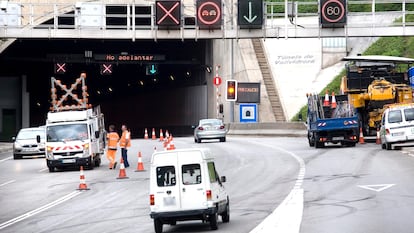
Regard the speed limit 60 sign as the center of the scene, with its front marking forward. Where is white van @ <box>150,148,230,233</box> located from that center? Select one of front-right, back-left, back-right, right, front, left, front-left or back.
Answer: front

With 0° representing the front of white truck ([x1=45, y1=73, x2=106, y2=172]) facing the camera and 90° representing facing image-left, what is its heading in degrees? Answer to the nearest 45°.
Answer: approximately 0°

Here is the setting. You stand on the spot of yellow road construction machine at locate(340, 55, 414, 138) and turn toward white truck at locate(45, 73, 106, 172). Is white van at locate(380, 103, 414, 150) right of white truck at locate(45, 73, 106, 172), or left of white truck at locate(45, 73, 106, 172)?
left

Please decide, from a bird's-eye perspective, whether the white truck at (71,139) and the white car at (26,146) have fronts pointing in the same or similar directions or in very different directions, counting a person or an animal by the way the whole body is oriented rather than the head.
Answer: same or similar directions

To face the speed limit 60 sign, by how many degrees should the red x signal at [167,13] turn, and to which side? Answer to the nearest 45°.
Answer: approximately 90° to its left

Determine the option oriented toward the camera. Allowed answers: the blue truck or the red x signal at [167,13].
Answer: the red x signal

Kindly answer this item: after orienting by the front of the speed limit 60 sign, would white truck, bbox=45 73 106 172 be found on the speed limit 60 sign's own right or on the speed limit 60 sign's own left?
on the speed limit 60 sign's own right

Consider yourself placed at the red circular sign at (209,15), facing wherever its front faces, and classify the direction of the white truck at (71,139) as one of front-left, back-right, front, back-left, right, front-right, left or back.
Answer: front-right

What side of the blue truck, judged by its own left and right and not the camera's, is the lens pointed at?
back

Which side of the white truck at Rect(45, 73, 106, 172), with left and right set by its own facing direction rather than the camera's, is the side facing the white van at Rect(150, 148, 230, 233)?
front

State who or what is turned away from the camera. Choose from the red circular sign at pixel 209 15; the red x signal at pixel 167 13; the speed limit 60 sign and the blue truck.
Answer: the blue truck
